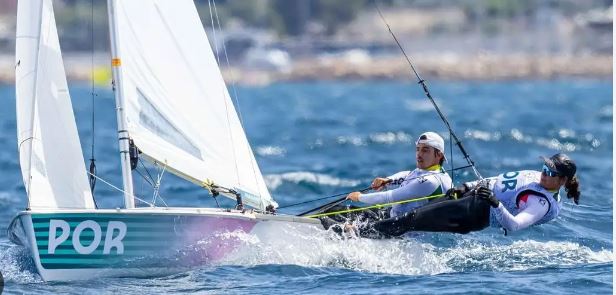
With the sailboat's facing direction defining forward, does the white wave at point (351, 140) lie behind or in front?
behind

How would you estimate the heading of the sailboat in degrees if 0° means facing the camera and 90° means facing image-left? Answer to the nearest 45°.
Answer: approximately 45°

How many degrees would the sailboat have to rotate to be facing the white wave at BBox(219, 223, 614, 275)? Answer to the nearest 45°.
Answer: approximately 135° to its left
